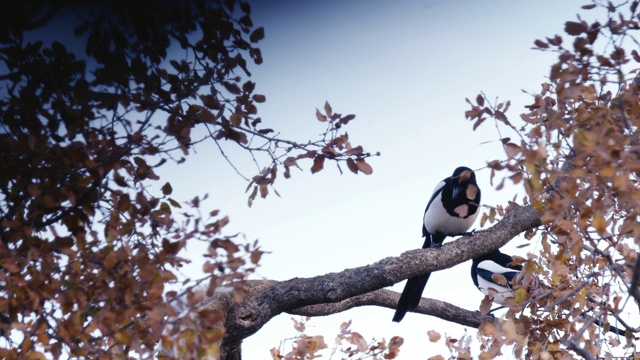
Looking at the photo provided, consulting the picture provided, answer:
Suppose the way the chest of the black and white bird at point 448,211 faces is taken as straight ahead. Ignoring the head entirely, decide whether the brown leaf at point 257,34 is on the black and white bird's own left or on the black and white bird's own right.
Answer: on the black and white bird's own right
